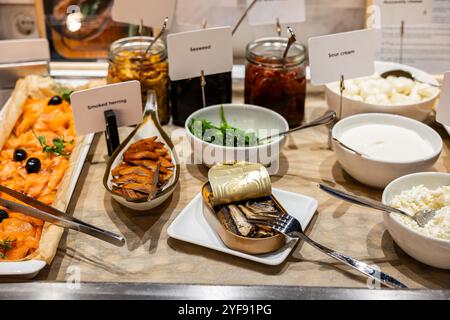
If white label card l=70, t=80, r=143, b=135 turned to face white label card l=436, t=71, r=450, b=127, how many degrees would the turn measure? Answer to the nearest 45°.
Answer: approximately 90° to its left

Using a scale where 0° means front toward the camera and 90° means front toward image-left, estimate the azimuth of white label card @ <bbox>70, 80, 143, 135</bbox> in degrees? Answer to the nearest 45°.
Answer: approximately 0°

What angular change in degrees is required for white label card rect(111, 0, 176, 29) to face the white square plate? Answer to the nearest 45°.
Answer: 0° — it already faces it

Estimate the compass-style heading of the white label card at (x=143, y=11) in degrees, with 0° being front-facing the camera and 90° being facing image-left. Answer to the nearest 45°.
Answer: approximately 0°

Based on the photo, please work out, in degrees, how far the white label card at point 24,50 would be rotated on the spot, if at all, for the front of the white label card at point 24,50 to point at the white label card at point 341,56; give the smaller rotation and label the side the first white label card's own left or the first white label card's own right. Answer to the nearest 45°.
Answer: approximately 45° to the first white label card's own left
